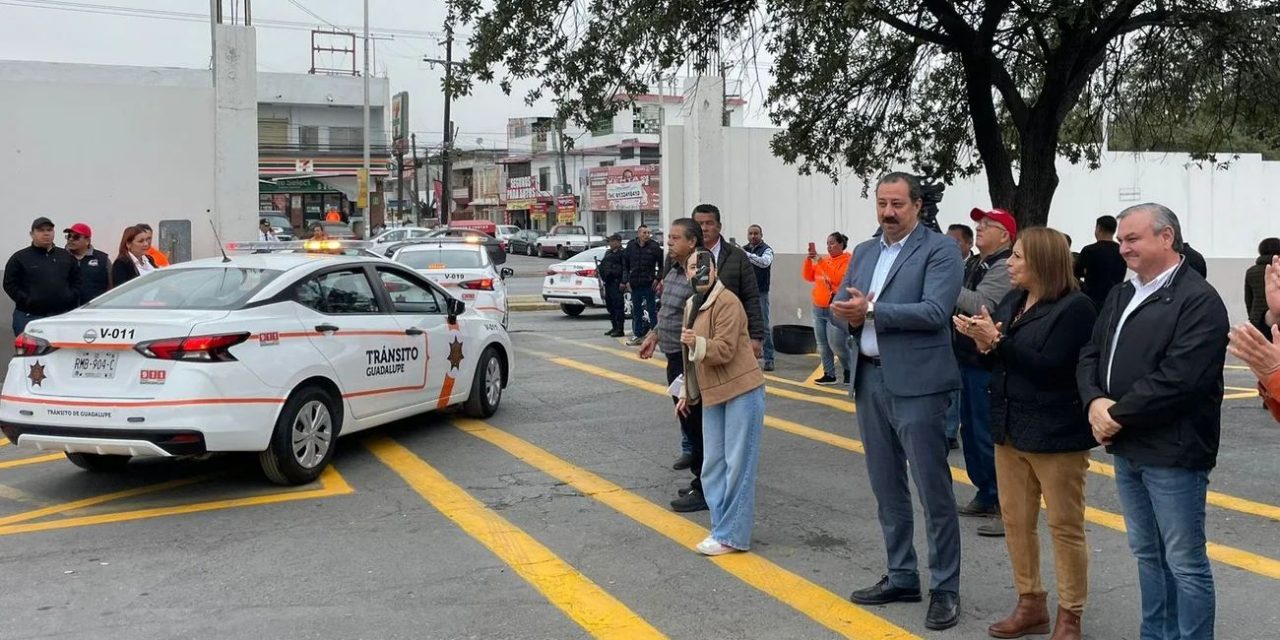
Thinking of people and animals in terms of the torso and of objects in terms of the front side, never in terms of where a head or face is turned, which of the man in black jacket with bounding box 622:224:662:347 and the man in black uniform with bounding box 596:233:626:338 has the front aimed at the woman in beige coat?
the man in black jacket with bounding box 622:224:662:347

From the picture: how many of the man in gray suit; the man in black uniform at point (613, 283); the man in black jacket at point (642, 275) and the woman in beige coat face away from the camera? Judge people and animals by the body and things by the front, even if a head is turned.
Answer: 0

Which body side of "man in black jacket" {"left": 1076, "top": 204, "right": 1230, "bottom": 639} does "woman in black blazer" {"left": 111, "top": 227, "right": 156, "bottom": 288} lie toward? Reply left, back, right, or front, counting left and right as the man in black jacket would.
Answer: right

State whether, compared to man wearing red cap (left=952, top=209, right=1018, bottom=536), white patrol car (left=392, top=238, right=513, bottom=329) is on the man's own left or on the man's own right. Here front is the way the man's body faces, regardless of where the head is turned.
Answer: on the man's own right

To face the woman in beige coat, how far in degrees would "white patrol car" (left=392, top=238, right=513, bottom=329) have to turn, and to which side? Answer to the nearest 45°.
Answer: approximately 180°

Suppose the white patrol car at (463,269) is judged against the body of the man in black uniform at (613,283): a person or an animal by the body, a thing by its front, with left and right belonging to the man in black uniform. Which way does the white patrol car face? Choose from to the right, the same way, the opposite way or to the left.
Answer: to the right

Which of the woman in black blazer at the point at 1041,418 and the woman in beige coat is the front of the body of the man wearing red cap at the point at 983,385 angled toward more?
the woman in beige coat

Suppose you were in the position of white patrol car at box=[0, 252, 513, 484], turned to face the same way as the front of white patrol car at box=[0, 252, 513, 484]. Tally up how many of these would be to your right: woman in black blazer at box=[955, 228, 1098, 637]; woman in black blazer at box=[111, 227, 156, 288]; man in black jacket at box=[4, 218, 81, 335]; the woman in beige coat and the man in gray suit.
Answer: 3

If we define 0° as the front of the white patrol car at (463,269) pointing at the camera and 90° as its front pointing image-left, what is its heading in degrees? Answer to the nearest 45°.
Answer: approximately 180°

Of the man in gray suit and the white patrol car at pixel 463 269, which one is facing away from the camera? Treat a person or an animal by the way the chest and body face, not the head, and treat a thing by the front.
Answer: the white patrol car

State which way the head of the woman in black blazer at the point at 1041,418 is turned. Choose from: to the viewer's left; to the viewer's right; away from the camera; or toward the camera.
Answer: to the viewer's left

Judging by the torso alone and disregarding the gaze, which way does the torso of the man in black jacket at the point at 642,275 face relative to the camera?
toward the camera
